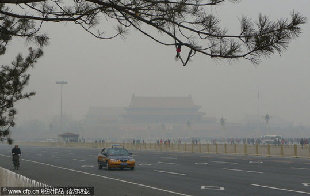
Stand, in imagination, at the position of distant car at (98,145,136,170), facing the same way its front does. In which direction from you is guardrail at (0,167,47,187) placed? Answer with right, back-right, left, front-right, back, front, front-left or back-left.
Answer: front-right
